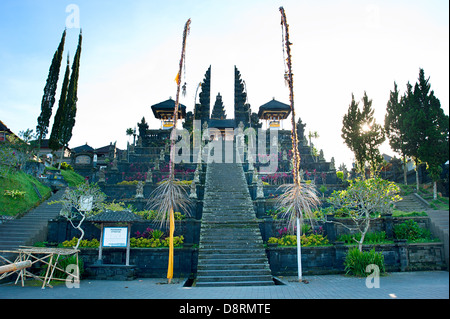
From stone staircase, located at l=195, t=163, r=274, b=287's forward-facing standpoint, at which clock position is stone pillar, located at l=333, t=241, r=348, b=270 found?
The stone pillar is roughly at 9 o'clock from the stone staircase.

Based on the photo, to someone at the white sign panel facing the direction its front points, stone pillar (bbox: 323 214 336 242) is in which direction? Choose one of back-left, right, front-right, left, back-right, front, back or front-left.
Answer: left

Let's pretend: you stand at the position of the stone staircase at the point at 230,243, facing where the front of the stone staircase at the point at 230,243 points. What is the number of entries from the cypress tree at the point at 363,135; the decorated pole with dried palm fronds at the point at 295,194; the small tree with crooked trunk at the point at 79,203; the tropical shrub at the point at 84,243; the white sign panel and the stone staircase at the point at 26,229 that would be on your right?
4

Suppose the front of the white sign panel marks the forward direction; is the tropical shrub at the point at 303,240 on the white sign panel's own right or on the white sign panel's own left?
on the white sign panel's own left

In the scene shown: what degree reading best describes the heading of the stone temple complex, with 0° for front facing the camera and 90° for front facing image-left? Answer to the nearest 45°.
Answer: approximately 0°

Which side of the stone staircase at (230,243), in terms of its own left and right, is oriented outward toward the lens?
front

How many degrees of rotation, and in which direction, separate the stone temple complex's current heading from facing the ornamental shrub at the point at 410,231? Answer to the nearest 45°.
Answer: approximately 45° to its left

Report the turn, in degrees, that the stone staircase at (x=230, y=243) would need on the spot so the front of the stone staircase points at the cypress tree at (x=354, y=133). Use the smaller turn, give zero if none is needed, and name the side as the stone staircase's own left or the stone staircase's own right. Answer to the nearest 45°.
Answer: approximately 135° to the stone staircase's own left

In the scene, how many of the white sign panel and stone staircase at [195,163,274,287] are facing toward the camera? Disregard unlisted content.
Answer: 2

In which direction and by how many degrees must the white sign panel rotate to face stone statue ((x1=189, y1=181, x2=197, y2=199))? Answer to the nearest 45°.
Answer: approximately 135° to its left

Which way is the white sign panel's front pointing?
toward the camera

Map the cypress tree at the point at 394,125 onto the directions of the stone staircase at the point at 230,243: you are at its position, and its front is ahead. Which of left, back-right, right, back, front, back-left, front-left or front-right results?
back-left

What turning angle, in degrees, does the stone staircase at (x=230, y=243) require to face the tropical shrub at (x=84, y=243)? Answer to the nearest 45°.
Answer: approximately 90° to its right
